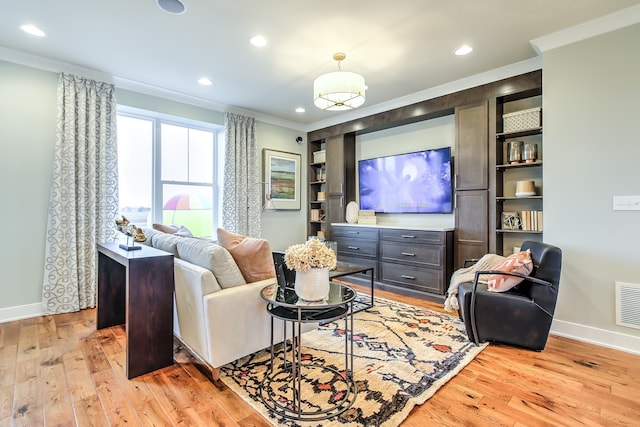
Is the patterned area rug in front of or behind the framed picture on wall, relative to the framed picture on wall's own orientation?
in front

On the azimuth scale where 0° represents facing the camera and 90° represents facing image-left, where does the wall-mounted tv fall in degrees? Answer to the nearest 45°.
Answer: approximately 45°

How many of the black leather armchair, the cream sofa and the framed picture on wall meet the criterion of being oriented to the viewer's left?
1

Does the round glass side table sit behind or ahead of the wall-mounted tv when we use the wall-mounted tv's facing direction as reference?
ahead

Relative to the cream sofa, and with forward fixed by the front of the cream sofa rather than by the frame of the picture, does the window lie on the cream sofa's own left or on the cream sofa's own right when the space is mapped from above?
on the cream sofa's own left

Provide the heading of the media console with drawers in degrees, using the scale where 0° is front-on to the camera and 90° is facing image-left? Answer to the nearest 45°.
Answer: approximately 45°

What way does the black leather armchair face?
to the viewer's left

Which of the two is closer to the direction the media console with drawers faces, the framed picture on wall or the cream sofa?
the cream sofa

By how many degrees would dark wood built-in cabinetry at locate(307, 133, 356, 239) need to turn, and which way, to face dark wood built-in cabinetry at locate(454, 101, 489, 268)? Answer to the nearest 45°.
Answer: approximately 90° to its left

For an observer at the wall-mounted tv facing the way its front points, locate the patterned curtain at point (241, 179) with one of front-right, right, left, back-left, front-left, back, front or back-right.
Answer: front-right

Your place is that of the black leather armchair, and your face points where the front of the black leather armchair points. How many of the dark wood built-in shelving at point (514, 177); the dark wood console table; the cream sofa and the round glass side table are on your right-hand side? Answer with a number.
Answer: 1
